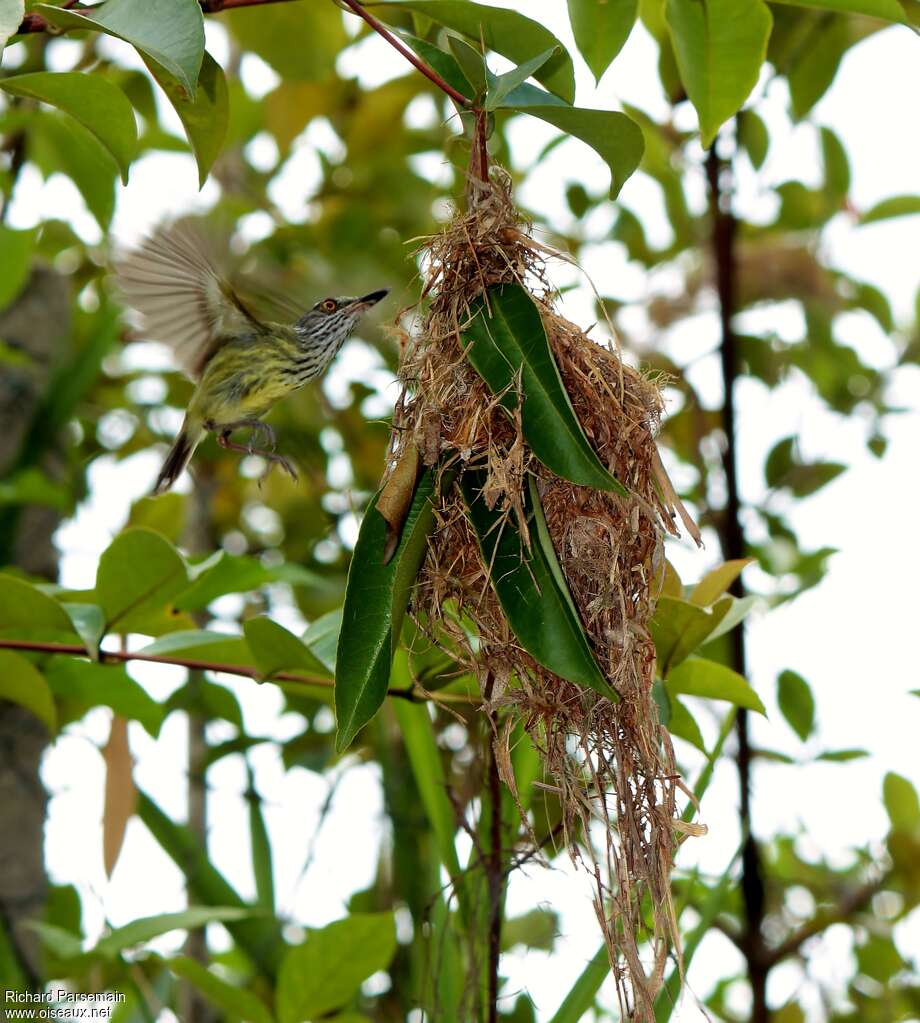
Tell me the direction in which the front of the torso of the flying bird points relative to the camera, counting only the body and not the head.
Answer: to the viewer's right

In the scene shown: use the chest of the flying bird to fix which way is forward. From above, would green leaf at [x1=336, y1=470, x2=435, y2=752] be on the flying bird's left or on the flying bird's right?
on the flying bird's right
